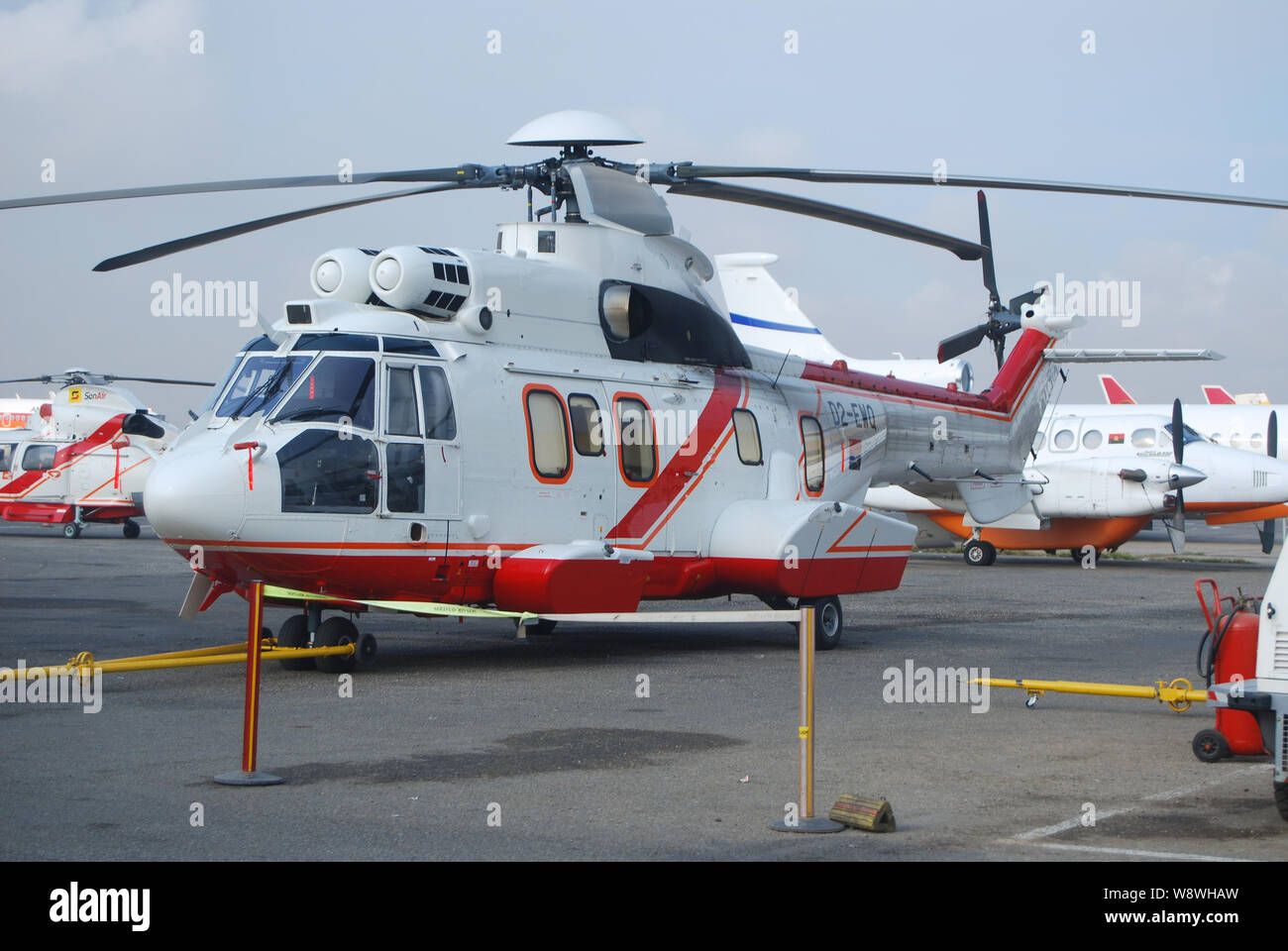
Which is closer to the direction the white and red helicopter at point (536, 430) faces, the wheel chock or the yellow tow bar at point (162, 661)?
the yellow tow bar

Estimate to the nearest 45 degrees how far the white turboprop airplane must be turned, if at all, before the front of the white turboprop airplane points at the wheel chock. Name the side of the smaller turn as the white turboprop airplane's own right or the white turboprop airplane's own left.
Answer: approximately 90° to the white turboprop airplane's own right

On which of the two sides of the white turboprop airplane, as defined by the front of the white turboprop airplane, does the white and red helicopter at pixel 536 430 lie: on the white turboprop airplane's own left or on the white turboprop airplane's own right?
on the white turboprop airplane's own right

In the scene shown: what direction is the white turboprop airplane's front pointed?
to the viewer's right

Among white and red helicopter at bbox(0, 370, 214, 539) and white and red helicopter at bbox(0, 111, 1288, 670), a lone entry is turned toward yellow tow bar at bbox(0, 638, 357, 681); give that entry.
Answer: white and red helicopter at bbox(0, 111, 1288, 670)

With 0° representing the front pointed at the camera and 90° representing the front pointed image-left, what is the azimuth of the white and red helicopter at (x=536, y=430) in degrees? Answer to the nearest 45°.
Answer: approximately 45°

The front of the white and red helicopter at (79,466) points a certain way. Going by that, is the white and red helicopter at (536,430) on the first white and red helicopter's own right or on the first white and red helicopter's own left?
on the first white and red helicopter's own left

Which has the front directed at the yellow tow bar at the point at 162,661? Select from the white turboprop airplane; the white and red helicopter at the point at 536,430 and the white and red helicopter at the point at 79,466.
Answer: the white and red helicopter at the point at 536,430
